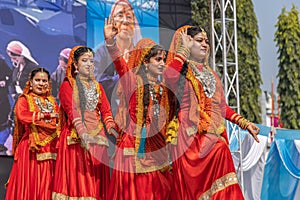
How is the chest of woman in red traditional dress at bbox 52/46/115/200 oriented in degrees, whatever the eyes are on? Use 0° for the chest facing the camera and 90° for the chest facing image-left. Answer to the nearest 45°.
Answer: approximately 315°

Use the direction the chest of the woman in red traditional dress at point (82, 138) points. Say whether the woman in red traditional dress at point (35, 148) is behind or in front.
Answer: behind

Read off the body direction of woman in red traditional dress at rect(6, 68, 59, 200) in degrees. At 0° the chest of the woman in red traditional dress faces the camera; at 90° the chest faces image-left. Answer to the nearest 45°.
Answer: approximately 315°
